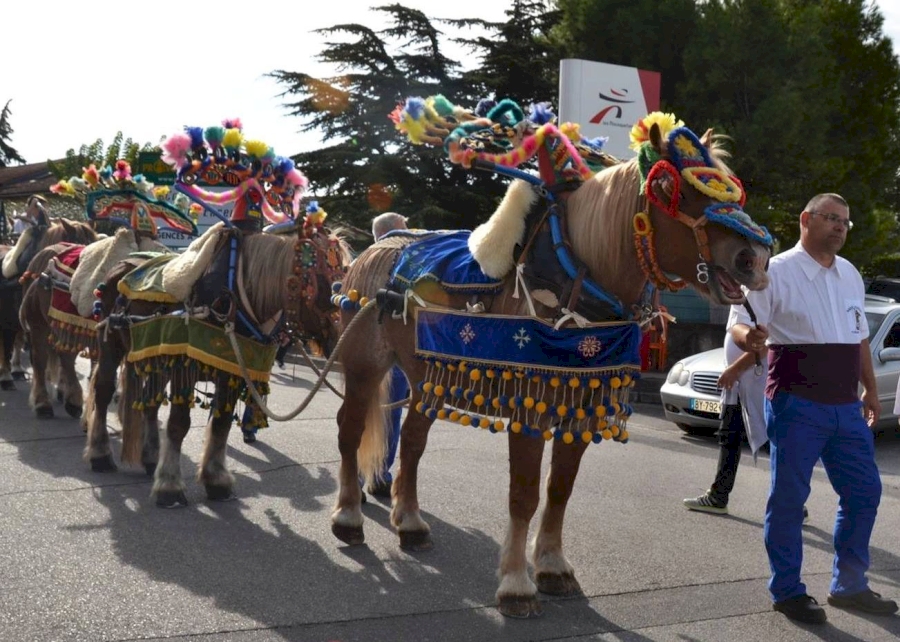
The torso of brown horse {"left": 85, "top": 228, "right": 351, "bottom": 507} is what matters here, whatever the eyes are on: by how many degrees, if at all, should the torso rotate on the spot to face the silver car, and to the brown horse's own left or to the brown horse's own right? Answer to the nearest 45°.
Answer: approximately 90° to the brown horse's own left

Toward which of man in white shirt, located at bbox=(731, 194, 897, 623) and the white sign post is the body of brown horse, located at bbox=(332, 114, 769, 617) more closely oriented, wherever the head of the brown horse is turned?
the man in white shirt

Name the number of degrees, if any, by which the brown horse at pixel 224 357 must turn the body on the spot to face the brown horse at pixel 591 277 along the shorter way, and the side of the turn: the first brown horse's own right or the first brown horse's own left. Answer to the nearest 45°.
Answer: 0° — it already faces it

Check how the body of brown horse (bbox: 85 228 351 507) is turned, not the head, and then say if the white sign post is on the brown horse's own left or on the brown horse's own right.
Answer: on the brown horse's own left

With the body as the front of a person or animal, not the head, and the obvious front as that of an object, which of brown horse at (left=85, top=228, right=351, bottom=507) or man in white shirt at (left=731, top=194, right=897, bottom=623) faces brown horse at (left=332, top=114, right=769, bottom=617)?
brown horse at (left=85, top=228, right=351, bottom=507)

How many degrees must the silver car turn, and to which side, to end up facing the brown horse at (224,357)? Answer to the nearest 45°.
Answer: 0° — it already faces it

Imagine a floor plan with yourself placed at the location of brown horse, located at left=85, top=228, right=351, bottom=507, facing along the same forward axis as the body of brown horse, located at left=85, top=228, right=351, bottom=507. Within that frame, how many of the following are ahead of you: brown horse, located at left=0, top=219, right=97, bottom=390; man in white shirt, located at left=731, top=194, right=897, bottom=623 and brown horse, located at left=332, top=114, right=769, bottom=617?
2

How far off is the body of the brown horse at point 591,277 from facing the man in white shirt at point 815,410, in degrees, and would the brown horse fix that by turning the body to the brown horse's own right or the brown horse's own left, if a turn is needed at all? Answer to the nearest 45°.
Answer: approximately 45° to the brown horse's own left

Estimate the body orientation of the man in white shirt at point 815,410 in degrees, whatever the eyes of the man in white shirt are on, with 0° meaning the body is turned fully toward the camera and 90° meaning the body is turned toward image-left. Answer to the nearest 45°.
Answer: approximately 315°

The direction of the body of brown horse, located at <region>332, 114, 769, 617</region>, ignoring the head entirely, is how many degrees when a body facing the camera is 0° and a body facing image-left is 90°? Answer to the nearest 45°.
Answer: approximately 315°

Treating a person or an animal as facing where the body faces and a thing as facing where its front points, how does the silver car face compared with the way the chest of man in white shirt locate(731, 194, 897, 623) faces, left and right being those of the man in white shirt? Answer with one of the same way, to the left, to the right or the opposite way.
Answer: to the right

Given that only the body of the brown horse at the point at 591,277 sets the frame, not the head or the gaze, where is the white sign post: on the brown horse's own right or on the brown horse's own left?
on the brown horse's own left
